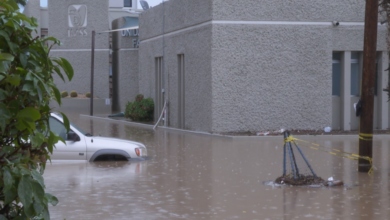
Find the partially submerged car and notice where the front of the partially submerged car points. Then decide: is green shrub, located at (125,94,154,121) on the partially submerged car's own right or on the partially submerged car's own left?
on the partially submerged car's own left

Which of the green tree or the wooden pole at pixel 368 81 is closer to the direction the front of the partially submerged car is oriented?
the wooden pole

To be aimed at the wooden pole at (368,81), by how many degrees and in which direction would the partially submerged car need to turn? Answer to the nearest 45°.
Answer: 0° — it already faces it

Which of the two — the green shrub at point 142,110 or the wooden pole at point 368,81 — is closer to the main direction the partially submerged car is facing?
the wooden pole

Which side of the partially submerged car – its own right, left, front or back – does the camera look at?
right

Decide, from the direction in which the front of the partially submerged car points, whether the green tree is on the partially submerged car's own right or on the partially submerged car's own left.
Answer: on the partially submerged car's own right
